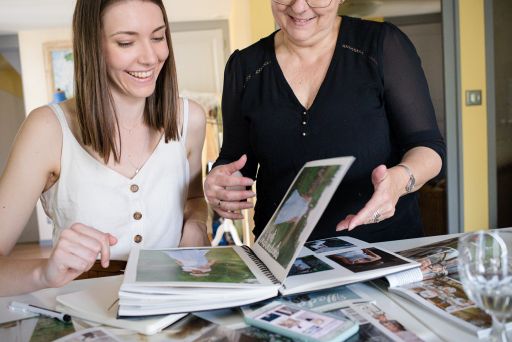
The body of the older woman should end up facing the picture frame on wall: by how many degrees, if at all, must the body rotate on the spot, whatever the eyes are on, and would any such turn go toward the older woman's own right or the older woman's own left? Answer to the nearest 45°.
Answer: approximately 135° to the older woman's own right

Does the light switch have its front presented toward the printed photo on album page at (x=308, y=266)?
yes

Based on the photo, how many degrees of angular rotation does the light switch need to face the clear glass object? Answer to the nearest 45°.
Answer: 0° — it already faces it

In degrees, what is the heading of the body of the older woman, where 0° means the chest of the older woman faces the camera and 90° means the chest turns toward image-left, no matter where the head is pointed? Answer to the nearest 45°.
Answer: approximately 0°

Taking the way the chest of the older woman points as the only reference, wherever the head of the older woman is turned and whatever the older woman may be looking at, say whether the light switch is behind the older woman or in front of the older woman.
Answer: behind

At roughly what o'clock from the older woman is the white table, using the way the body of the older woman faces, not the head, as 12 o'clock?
The white table is roughly at 12 o'clock from the older woman.

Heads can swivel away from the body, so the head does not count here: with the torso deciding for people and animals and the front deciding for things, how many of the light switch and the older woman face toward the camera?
2

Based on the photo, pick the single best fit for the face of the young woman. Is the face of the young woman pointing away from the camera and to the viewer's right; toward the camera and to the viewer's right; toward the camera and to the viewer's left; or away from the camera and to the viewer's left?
toward the camera and to the viewer's right
